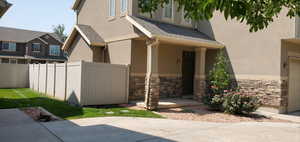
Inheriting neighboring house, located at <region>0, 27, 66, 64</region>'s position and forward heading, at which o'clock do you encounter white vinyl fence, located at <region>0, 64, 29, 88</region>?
The white vinyl fence is roughly at 12 o'clock from the neighboring house.

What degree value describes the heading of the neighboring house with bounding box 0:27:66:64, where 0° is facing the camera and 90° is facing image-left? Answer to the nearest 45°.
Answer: approximately 0°

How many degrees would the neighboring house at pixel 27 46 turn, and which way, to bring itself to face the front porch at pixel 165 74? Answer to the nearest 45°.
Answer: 0° — it already faces it

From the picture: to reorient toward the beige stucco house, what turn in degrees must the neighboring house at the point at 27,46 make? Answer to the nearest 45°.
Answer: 0° — it already faces it

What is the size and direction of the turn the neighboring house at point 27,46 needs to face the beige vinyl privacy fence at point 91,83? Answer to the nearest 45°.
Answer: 0° — it already faces it
